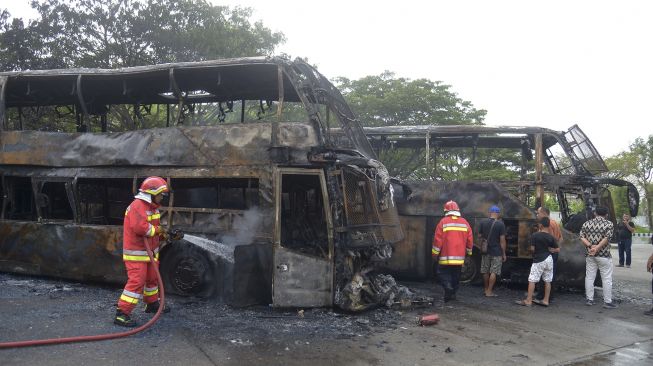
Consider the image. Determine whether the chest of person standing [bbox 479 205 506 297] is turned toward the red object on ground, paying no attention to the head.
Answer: no

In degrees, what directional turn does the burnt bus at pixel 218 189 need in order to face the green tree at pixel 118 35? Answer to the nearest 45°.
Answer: approximately 135° to its left

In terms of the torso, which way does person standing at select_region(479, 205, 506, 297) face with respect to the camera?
away from the camera

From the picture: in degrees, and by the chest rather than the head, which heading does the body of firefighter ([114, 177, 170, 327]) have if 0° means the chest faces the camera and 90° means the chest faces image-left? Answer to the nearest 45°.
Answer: approximately 270°

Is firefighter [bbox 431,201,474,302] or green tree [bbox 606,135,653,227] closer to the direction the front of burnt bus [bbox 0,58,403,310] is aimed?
the firefighter

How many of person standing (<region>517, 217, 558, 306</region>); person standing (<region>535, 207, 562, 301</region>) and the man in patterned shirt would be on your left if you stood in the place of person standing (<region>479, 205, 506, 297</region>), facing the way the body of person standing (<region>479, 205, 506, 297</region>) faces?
0

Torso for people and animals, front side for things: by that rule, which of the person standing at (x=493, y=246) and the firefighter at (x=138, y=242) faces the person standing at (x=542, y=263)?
the firefighter

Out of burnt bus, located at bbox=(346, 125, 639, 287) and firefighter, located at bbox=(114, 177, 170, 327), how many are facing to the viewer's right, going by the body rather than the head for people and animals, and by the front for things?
2

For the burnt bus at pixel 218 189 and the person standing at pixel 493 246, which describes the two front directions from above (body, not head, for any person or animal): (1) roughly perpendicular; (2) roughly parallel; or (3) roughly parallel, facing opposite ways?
roughly perpendicular

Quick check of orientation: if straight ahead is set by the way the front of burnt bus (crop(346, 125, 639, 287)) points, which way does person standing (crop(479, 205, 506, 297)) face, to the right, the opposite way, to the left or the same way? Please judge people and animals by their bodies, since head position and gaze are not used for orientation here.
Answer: to the left

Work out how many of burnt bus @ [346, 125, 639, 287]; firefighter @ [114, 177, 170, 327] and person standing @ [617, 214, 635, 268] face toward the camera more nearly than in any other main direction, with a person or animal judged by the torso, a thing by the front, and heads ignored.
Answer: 1

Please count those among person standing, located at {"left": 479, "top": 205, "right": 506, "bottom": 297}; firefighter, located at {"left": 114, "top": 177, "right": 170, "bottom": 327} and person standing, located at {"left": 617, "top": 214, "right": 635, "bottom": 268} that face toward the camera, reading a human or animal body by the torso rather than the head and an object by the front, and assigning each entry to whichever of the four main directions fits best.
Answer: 1

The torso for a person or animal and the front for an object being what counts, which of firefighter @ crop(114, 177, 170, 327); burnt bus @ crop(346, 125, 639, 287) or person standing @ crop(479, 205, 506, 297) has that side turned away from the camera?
the person standing

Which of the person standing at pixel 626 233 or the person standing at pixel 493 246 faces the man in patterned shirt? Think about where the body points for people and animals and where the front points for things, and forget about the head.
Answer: the person standing at pixel 626 233

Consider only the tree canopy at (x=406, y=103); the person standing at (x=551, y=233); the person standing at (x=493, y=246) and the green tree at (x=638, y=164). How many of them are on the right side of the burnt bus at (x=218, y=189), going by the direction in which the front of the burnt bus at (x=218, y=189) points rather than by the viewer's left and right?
0

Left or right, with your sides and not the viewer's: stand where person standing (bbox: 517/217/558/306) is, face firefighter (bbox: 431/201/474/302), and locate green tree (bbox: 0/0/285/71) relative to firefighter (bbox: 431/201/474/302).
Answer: right

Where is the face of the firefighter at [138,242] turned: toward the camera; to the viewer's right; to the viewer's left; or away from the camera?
to the viewer's right

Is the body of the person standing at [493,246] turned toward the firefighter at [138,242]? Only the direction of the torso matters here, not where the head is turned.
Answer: no

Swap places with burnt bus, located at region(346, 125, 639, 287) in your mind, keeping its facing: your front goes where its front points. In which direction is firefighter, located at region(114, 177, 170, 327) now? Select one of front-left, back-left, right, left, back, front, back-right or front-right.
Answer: back-right

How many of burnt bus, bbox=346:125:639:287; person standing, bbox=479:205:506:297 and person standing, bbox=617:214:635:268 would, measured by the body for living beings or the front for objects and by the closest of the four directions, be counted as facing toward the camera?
1

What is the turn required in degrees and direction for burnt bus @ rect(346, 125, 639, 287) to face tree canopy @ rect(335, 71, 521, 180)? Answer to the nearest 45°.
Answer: approximately 90° to its left
